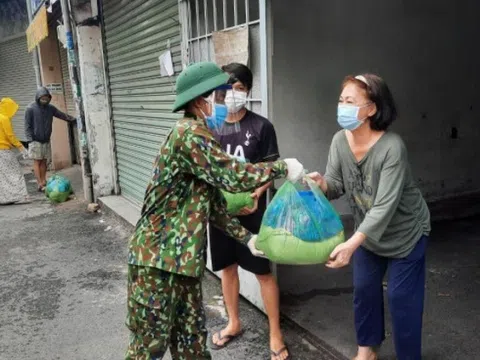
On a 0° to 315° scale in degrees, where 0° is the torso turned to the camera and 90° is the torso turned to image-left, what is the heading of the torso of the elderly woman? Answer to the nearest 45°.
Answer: approximately 45°

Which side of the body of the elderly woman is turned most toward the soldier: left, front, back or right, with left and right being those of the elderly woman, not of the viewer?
front

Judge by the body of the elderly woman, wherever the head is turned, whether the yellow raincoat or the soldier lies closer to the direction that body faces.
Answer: the soldier

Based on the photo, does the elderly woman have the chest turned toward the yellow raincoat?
no

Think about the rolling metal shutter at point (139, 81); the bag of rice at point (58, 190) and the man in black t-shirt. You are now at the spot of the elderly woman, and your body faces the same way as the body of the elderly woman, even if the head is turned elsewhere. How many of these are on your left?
0

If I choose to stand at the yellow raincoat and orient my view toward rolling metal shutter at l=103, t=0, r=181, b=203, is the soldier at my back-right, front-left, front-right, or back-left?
front-right
